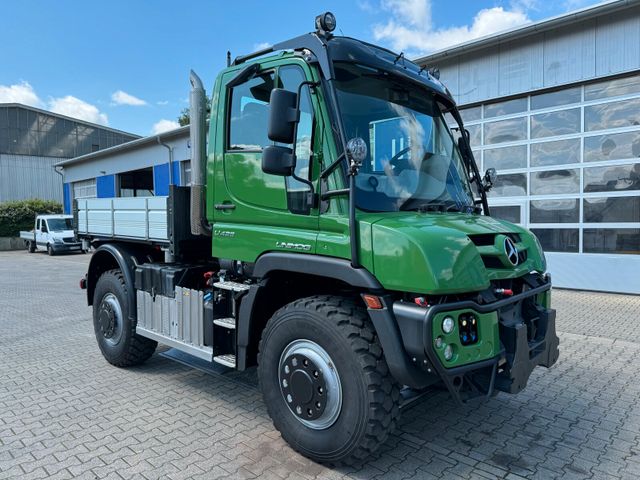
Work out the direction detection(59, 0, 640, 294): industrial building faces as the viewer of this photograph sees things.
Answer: facing the viewer and to the left of the viewer

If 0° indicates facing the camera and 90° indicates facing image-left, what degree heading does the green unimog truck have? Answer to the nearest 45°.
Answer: approximately 315°

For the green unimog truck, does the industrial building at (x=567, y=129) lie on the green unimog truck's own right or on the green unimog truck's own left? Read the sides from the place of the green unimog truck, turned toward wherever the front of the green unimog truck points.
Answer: on the green unimog truck's own left

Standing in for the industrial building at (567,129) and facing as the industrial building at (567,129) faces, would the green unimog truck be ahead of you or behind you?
ahead

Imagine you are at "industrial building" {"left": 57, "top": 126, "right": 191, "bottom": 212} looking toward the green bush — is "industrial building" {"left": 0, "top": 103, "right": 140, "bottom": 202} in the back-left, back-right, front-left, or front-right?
front-right

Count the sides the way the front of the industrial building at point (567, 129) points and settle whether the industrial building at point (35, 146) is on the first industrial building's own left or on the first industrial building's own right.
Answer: on the first industrial building's own right

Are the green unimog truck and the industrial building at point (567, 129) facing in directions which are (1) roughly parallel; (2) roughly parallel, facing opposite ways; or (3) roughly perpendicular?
roughly perpendicular

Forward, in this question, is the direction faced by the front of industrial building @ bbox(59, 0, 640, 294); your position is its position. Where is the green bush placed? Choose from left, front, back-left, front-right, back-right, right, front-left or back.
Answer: right

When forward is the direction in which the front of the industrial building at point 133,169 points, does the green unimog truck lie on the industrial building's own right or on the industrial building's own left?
on the industrial building's own left

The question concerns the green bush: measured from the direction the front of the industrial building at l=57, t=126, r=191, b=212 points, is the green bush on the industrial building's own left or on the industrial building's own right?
on the industrial building's own right

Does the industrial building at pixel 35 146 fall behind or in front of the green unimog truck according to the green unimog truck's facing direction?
behind
